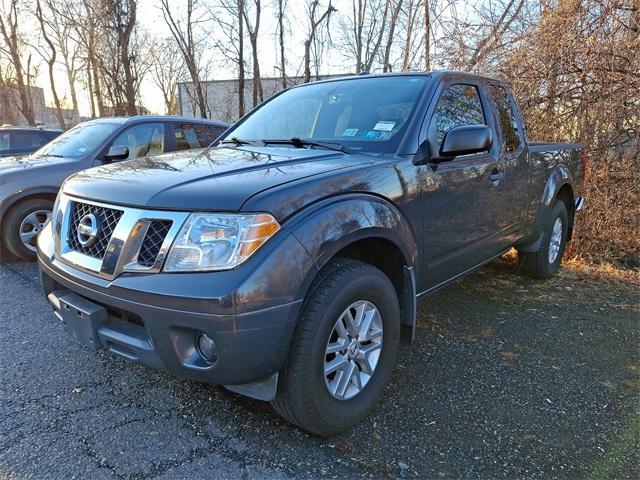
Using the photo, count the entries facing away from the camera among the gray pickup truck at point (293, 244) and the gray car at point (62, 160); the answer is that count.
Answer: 0

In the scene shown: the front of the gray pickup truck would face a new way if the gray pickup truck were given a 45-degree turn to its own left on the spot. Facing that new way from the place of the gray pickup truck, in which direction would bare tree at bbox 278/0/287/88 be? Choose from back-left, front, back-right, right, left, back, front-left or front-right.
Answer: back

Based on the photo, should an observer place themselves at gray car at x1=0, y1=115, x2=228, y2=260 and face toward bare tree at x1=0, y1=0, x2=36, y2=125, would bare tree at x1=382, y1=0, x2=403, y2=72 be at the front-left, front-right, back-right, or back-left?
front-right

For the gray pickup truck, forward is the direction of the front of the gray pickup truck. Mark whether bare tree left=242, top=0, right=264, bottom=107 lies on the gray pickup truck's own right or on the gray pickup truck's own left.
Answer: on the gray pickup truck's own right

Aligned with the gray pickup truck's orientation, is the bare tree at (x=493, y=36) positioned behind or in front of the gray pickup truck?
behind

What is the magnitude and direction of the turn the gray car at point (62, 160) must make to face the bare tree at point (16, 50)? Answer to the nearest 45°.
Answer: approximately 135° to its right

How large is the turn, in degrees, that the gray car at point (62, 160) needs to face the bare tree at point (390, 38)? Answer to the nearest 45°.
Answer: approximately 180°

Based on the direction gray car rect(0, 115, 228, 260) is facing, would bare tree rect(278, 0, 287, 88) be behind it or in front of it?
behind

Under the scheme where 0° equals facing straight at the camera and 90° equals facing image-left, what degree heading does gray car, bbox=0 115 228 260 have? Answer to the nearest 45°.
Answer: approximately 45°

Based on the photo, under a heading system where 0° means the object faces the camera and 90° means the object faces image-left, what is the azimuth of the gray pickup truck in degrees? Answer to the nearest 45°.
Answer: approximately 45°

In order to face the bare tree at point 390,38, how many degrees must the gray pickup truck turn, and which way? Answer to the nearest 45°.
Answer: approximately 135° to its right

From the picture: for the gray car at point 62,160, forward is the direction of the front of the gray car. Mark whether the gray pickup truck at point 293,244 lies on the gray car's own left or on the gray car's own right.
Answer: on the gray car's own left

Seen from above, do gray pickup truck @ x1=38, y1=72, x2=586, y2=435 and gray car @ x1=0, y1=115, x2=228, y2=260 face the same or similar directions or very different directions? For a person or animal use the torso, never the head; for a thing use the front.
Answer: same or similar directions
